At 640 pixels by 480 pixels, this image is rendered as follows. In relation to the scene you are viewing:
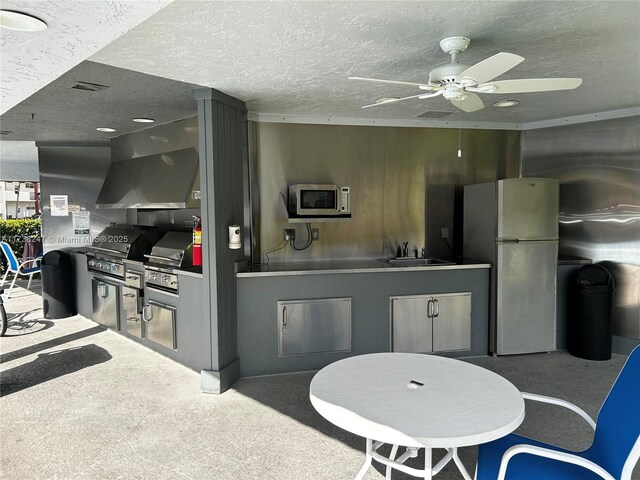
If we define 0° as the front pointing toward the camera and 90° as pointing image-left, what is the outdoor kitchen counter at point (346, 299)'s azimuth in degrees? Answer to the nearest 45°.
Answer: approximately 0°

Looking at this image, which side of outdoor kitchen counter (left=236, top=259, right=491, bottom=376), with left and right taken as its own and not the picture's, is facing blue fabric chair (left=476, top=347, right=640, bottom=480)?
front

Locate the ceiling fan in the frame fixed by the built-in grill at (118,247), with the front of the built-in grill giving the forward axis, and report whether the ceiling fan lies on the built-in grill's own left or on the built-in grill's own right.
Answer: on the built-in grill's own left

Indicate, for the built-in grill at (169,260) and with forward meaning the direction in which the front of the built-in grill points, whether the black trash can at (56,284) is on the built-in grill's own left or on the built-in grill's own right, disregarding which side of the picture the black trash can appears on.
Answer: on the built-in grill's own right

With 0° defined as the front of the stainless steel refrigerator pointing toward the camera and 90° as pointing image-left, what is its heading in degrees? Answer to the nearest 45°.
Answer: approximately 315°

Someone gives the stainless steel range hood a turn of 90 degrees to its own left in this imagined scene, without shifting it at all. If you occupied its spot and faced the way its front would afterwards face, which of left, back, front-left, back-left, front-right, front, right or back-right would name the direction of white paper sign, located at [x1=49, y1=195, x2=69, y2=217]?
back

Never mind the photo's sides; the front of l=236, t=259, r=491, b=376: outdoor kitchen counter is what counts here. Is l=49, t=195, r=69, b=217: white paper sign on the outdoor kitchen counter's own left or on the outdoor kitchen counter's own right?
on the outdoor kitchen counter's own right

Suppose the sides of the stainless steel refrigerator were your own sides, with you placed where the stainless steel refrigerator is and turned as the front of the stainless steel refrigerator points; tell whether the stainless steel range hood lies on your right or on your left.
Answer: on your right

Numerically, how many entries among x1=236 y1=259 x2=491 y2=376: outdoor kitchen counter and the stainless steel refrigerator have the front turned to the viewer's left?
0

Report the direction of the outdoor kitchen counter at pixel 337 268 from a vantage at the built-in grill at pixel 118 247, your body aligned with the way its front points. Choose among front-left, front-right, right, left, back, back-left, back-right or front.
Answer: left
